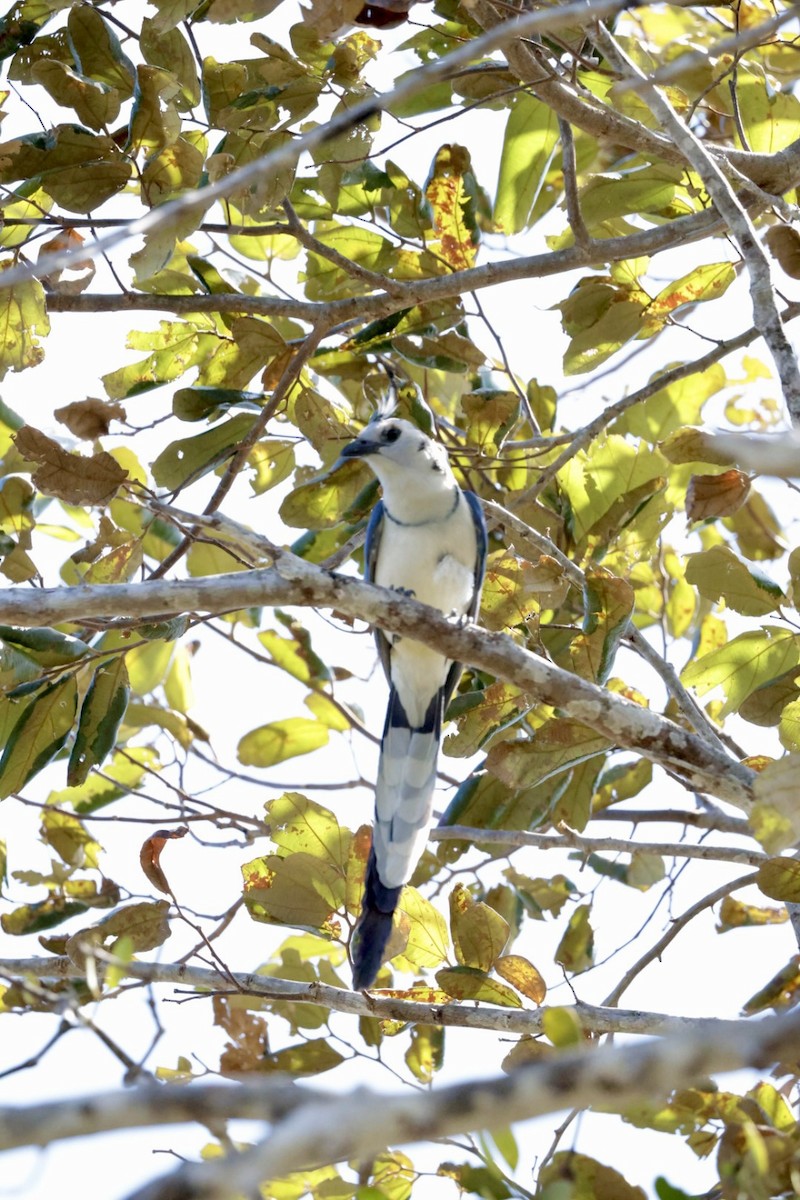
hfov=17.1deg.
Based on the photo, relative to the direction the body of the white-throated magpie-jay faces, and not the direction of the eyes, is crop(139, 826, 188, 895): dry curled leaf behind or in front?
in front

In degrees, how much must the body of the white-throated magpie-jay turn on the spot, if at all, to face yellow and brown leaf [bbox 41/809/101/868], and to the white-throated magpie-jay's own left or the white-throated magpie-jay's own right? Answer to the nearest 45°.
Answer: approximately 90° to the white-throated magpie-jay's own right

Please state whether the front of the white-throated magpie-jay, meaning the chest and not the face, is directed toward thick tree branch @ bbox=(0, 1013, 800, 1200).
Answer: yes

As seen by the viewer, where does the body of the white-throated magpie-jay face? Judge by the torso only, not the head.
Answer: toward the camera
